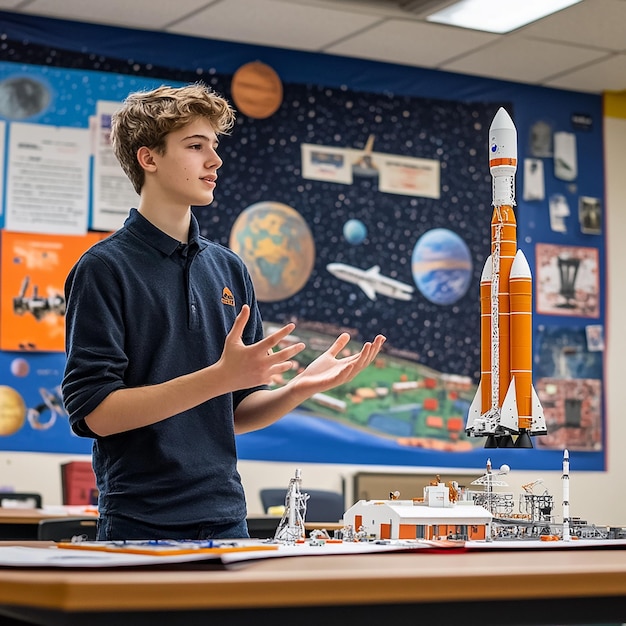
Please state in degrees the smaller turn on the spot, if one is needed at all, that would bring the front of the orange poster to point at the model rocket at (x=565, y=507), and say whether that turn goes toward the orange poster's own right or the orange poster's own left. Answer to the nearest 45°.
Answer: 0° — it already faces it

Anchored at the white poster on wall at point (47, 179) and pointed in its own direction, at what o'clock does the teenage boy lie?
The teenage boy is roughly at 12 o'clock from the white poster on wall.

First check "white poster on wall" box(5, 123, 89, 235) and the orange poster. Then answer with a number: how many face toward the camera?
2

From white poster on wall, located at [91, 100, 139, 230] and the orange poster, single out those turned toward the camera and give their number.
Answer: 2

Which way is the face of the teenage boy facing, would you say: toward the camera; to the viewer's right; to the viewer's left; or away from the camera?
to the viewer's right

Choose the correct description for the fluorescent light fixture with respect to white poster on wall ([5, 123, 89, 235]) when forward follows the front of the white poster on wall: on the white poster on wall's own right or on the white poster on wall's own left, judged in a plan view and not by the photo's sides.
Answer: on the white poster on wall's own left
